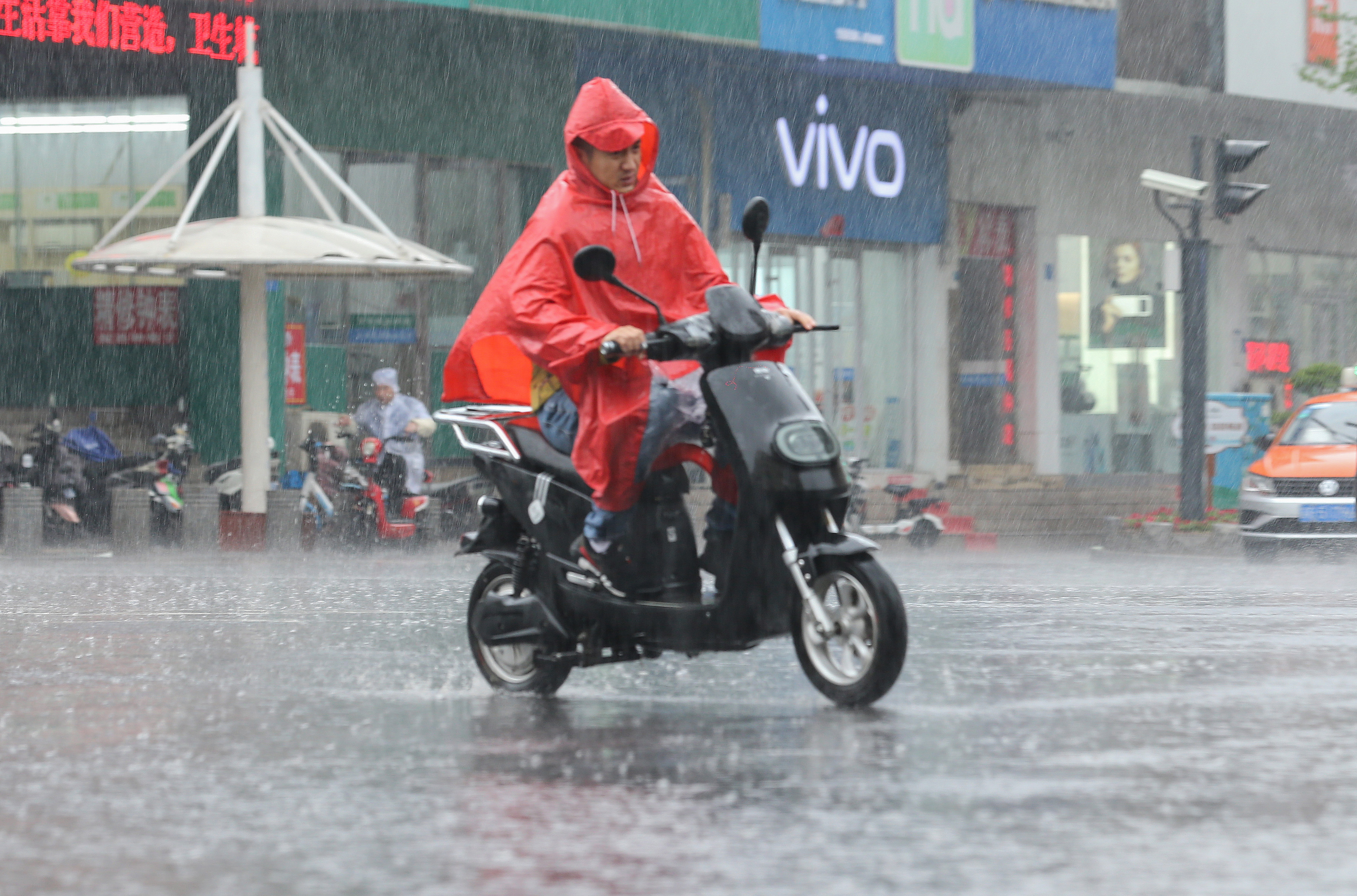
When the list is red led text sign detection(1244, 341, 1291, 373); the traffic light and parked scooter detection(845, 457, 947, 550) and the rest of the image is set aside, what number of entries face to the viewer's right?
1

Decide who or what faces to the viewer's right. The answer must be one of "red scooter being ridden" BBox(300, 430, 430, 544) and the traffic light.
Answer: the traffic light

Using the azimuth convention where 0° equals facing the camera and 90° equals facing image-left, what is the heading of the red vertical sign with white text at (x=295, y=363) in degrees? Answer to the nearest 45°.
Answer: approximately 0°

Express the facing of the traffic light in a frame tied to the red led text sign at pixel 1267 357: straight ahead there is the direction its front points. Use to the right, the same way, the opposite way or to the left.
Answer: to the left

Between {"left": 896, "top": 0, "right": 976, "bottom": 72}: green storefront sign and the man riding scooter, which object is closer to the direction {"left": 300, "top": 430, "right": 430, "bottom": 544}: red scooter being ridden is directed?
the man riding scooter

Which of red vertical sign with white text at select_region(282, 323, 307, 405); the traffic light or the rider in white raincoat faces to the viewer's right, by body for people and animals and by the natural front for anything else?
the traffic light

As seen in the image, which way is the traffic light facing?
to the viewer's right

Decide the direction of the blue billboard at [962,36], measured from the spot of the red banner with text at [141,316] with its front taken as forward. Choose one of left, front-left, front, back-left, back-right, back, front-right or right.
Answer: left

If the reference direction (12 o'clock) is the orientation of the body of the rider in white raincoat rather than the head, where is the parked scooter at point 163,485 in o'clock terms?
The parked scooter is roughly at 2 o'clock from the rider in white raincoat.

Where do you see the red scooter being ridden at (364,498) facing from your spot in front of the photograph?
facing the viewer and to the left of the viewer

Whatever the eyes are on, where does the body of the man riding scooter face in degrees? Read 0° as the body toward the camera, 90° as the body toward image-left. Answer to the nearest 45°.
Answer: approximately 315°

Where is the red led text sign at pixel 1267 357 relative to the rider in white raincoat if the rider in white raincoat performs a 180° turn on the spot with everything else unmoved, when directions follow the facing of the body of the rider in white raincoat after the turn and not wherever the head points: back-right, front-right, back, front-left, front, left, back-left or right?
front

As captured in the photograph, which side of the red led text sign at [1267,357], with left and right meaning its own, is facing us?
front

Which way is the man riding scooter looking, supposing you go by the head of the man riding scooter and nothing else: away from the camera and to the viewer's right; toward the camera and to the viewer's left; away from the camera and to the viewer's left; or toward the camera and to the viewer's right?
toward the camera and to the viewer's right

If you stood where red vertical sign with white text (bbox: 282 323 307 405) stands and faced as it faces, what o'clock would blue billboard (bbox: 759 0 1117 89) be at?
The blue billboard is roughly at 9 o'clock from the red vertical sign with white text.

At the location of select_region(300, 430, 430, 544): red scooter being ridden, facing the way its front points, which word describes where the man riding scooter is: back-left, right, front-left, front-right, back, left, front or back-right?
front-left
